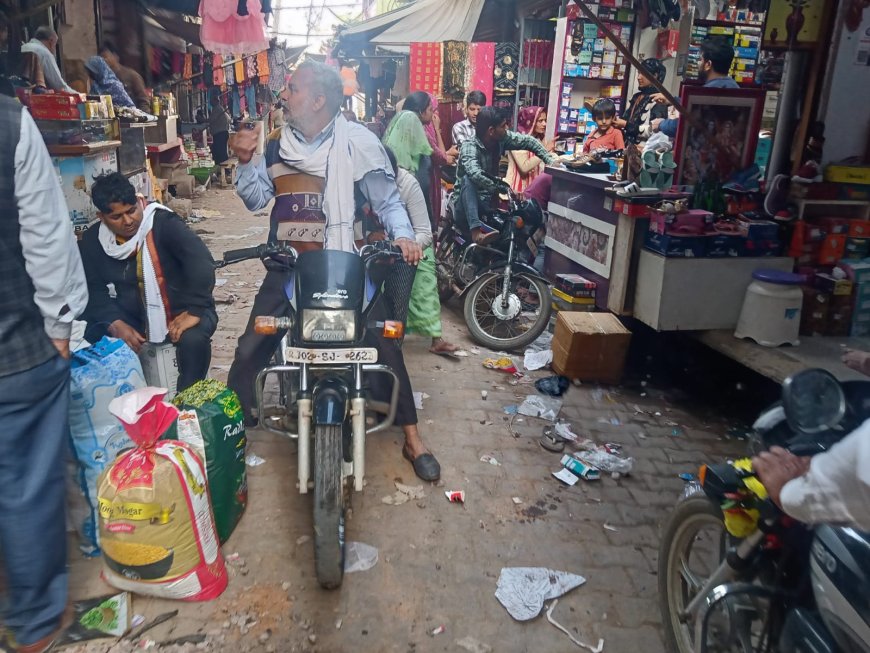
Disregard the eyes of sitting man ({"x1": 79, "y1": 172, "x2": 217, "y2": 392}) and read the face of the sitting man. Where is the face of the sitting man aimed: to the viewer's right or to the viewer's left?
to the viewer's right

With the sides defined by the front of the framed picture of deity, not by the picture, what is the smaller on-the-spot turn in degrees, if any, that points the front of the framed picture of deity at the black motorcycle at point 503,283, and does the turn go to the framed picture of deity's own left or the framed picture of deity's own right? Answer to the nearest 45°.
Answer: approximately 90° to the framed picture of deity's own right

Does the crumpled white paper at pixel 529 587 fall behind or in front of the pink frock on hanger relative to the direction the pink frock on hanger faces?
in front

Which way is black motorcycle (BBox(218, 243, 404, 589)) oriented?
toward the camera

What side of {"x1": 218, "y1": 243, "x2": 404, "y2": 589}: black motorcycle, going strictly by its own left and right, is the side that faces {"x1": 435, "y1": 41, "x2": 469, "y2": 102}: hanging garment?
back

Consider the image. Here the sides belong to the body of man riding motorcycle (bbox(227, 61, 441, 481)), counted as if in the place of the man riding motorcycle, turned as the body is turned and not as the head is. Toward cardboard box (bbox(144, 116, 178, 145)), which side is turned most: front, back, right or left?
back

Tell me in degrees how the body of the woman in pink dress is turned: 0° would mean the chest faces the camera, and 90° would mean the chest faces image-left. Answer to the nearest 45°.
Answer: approximately 315°

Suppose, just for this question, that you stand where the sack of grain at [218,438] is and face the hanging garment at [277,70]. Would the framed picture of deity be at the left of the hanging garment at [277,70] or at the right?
right

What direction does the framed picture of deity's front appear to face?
toward the camera

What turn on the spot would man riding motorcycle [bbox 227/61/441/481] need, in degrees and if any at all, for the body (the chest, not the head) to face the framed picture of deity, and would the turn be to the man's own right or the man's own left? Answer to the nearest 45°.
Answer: approximately 135° to the man's own left

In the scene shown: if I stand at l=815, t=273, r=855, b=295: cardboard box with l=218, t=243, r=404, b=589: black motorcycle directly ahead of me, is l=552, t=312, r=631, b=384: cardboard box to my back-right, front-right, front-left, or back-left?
front-right

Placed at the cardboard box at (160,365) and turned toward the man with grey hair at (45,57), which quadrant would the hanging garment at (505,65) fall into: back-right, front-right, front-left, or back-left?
front-right

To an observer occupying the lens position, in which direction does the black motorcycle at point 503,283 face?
facing the viewer and to the right of the viewer

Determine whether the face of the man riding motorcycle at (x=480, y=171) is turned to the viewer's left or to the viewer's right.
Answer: to the viewer's right

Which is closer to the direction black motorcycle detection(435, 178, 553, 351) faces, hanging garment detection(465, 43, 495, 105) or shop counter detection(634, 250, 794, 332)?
the shop counter

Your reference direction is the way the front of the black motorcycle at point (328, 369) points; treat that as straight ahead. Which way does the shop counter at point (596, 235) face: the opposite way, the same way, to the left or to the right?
to the right

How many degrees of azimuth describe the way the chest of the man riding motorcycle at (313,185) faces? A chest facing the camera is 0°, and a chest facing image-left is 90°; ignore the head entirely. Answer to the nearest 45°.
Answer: approximately 0°
